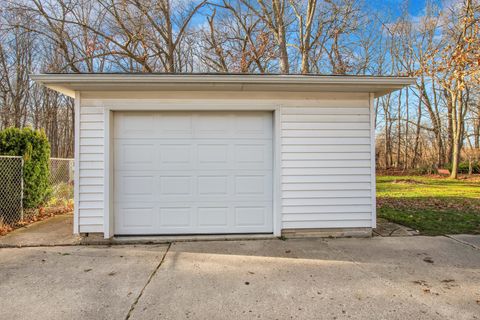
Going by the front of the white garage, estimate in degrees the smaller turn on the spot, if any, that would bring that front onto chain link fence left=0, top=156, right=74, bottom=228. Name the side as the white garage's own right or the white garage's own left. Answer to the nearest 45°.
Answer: approximately 90° to the white garage's own right

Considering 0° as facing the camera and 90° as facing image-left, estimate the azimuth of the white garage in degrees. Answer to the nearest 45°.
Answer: approximately 0°
